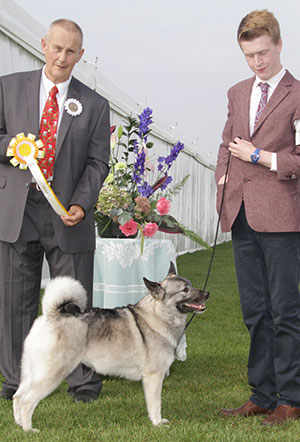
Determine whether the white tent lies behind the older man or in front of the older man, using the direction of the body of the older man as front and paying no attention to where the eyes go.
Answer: behind

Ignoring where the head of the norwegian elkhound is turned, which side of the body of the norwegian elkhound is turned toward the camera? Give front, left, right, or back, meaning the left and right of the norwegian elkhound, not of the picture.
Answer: right

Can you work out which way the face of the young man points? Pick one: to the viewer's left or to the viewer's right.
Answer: to the viewer's left

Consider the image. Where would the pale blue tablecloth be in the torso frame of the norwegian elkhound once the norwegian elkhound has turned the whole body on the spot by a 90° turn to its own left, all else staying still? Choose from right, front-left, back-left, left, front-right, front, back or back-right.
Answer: front

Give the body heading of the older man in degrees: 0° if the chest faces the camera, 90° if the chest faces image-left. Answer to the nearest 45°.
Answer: approximately 0°

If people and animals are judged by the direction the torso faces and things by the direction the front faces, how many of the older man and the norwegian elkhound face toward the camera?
1

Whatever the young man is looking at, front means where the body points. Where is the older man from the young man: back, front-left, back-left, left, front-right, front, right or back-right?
front-right

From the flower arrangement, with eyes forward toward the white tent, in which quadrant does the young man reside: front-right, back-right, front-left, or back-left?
back-right

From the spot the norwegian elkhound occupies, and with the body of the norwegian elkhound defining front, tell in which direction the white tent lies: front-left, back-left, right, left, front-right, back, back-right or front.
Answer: left
